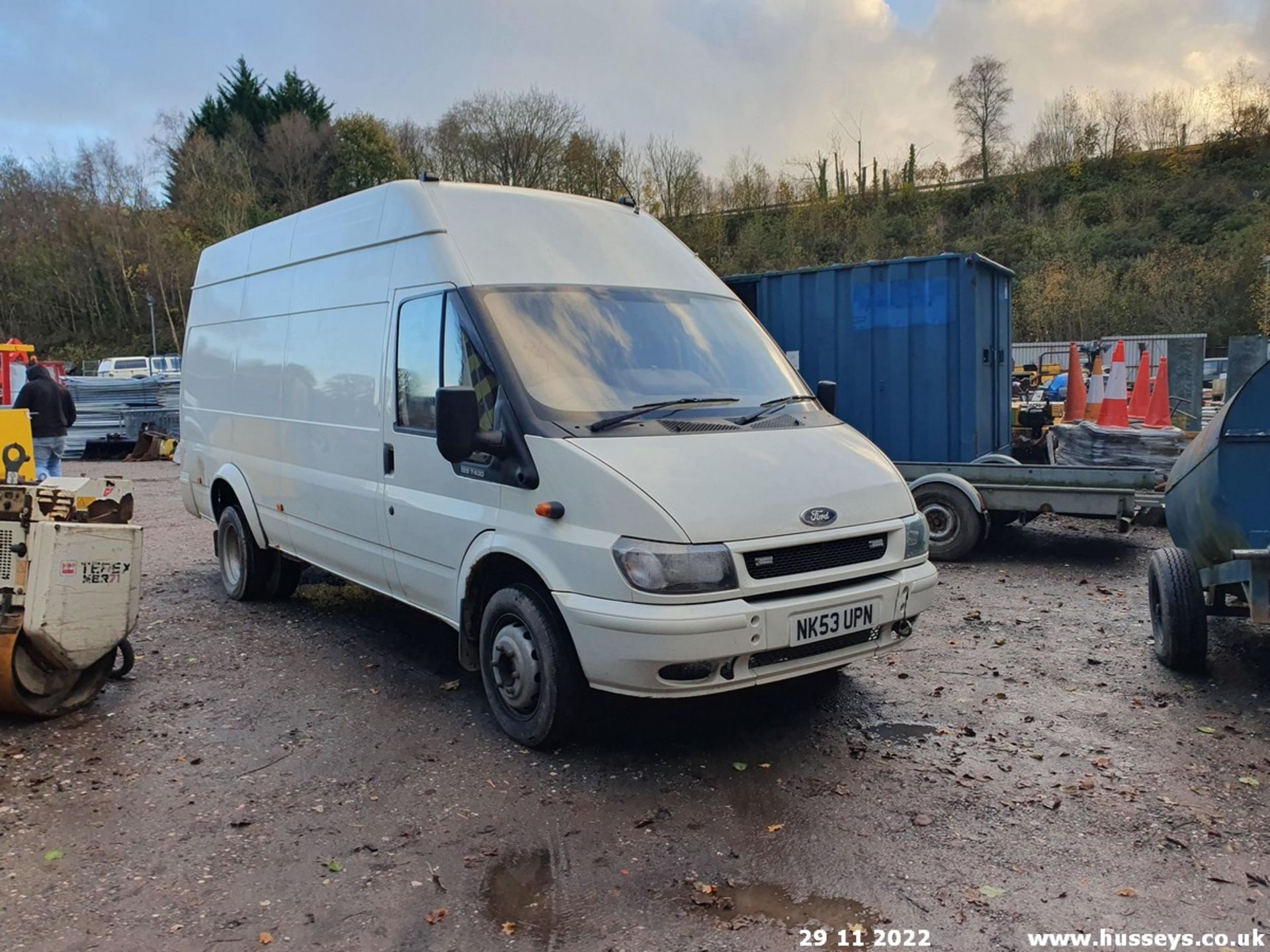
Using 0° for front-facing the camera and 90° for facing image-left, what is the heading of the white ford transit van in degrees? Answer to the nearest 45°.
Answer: approximately 315°

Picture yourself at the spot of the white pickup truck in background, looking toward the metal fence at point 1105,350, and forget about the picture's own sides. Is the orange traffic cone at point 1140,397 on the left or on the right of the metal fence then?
right

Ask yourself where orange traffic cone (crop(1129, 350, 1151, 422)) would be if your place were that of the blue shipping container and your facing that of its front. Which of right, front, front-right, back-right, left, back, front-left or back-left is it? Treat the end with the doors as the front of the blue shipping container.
front-left

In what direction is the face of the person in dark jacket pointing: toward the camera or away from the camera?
away from the camera

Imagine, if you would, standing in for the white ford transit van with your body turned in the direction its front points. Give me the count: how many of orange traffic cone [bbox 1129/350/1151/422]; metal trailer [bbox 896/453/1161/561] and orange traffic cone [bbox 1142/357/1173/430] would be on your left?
3

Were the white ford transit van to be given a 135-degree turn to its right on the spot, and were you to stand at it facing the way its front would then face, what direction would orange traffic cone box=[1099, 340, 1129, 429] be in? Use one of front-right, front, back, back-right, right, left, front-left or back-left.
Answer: back-right

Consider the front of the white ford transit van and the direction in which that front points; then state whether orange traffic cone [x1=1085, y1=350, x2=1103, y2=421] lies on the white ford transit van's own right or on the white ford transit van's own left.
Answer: on the white ford transit van's own left

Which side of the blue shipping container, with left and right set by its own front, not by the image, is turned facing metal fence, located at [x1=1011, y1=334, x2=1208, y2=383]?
left
